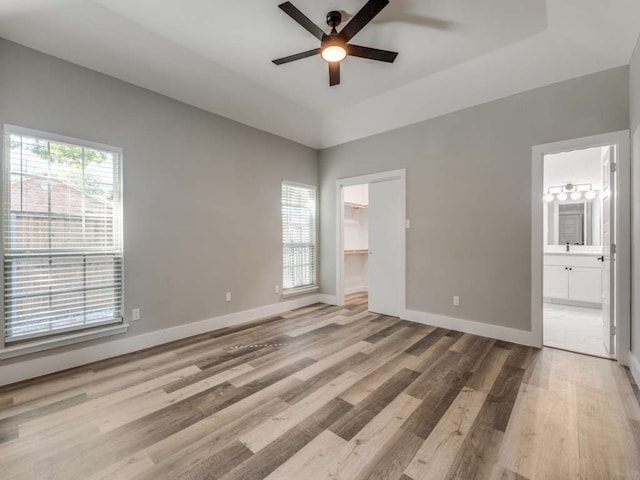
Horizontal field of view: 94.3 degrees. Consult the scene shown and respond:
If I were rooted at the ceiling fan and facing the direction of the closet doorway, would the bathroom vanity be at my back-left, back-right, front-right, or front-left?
front-right

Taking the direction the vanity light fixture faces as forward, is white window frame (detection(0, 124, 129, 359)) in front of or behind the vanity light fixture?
in front

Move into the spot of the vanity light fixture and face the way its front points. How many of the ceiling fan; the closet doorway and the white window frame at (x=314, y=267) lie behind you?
0

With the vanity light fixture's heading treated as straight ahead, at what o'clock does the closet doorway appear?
The closet doorway is roughly at 1 o'clock from the vanity light fixture.

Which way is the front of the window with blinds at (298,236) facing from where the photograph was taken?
facing the viewer and to the right of the viewer

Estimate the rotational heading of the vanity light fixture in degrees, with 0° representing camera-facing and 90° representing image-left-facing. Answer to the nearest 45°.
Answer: approximately 0°

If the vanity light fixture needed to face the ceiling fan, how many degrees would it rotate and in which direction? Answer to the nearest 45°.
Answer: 0° — it already faces it

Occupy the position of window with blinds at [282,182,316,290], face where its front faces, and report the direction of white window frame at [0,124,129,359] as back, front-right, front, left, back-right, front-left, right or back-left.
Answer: right

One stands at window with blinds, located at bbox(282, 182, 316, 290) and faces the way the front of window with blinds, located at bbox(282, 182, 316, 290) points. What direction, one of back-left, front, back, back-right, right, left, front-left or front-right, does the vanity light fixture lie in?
front-left

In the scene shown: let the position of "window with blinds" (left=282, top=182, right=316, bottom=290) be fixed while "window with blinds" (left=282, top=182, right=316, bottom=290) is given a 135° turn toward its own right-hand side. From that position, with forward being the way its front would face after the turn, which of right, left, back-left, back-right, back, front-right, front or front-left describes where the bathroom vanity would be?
back

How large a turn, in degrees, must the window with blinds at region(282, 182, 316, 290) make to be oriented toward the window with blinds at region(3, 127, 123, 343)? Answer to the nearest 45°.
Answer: approximately 90° to its right

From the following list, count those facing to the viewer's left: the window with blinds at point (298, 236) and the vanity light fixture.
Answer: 0

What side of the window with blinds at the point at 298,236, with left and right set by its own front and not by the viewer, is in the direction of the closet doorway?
front

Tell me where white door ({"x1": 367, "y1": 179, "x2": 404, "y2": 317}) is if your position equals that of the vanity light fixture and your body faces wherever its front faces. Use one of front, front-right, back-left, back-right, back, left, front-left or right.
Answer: front-right

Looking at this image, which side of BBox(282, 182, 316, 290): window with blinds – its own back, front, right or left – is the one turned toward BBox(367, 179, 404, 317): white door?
front

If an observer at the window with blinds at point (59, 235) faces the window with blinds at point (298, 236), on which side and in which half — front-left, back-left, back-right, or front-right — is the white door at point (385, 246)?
front-right

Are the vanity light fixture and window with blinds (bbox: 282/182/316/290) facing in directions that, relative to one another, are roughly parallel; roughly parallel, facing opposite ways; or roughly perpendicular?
roughly perpendicular
